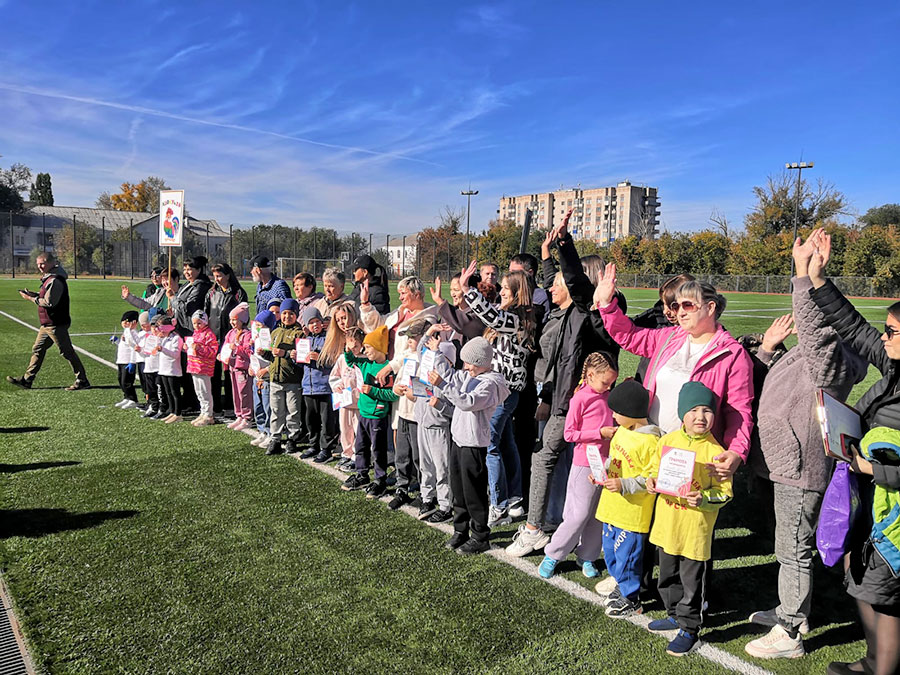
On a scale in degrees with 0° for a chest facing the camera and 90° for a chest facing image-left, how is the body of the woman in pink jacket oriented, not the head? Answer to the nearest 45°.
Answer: approximately 45°

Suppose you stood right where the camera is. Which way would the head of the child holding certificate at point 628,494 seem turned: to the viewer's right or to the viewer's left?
to the viewer's left

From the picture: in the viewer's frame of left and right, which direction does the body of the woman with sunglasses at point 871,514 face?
facing to the left of the viewer

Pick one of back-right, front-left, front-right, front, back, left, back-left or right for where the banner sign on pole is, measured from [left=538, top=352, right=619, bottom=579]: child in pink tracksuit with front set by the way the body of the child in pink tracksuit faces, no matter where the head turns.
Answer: back

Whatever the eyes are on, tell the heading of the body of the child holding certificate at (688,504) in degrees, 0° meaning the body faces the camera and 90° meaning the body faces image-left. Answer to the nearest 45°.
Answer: approximately 45°

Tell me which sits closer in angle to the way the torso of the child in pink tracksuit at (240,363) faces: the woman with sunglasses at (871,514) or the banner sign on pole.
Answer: the woman with sunglasses

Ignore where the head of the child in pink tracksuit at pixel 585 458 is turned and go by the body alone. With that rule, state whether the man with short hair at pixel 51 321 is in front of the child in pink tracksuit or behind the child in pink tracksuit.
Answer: behind
